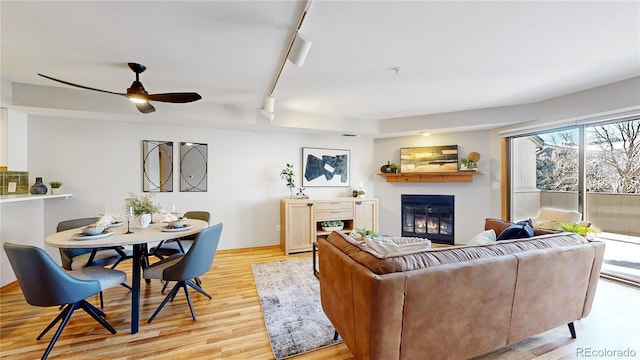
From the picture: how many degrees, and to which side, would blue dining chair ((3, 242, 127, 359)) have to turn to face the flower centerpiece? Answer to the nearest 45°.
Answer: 0° — it already faces it

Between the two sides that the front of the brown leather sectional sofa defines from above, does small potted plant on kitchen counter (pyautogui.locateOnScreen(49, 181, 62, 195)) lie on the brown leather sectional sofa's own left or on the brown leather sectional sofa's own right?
on the brown leather sectional sofa's own left

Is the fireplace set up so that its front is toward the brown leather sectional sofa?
yes

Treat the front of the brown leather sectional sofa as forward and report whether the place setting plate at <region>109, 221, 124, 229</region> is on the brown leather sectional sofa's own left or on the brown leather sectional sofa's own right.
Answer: on the brown leather sectional sofa's own left

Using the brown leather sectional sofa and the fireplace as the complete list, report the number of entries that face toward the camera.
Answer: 1

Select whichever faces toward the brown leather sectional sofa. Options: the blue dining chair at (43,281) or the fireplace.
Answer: the fireplace

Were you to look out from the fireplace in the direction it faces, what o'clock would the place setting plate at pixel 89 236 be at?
The place setting plate is roughly at 1 o'clock from the fireplace.

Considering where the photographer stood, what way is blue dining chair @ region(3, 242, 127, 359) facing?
facing away from the viewer and to the right of the viewer

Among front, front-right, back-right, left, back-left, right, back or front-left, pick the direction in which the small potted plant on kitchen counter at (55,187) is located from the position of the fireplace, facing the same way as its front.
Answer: front-right
